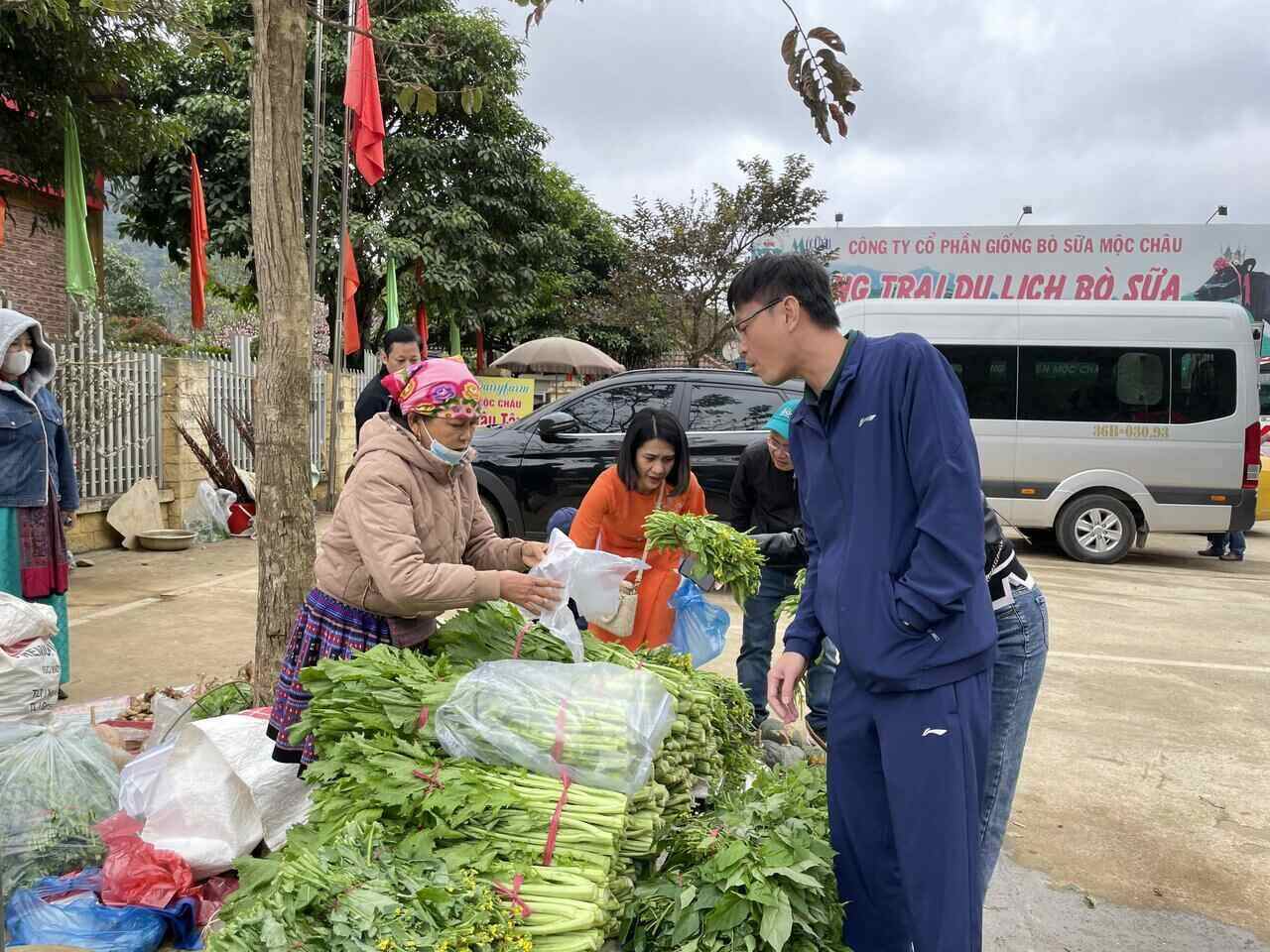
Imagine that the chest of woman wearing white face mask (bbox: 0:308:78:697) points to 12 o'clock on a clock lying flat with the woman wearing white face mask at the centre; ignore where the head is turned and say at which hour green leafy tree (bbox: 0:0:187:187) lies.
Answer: The green leafy tree is roughly at 6 o'clock from the woman wearing white face mask.

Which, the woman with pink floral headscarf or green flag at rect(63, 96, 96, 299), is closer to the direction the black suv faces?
the green flag

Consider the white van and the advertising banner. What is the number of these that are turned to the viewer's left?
1

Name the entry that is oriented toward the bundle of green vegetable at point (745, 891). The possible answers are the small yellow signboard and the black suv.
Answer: the small yellow signboard

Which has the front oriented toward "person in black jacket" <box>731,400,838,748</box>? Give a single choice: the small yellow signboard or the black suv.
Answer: the small yellow signboard

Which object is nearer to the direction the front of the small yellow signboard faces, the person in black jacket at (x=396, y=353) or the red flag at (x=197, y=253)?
the person in black jacket

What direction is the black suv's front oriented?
to the viewer's left

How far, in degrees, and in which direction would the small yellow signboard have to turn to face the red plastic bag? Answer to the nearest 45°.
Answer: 0° — it already faces it

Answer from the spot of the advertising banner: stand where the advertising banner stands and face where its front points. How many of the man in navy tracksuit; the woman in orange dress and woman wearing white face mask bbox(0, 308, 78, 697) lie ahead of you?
3

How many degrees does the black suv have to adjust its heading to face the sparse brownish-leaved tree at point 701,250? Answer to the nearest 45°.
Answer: approximately 90° to its right

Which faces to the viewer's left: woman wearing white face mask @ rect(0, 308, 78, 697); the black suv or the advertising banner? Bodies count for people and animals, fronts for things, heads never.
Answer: the black suv

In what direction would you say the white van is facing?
to the viewer's left
